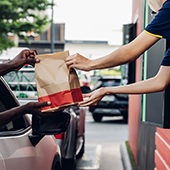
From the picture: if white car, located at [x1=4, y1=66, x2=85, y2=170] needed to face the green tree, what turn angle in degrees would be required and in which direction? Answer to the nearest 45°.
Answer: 0° — it already faces it

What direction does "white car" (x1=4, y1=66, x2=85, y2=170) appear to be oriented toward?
away from the camera

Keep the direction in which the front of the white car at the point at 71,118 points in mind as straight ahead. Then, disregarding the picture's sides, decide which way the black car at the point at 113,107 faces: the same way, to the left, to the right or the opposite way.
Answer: the same way

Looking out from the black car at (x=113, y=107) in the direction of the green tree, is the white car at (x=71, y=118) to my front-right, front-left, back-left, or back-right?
back-left

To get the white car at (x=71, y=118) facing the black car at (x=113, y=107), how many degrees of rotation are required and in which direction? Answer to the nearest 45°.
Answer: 0° — it already faces it
